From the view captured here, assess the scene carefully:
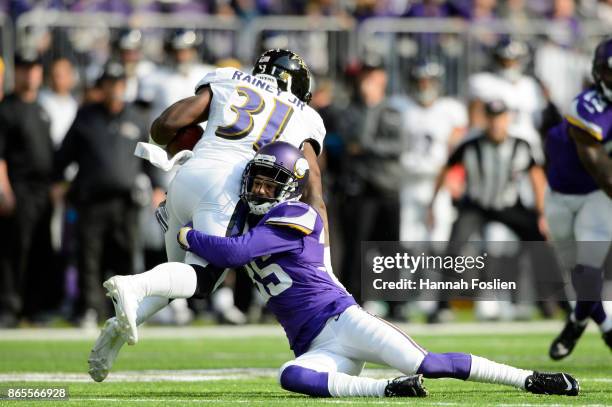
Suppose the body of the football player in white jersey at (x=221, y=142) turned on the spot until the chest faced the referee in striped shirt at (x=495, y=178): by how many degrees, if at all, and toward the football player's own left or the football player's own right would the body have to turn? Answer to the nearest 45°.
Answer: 0° — they already face them

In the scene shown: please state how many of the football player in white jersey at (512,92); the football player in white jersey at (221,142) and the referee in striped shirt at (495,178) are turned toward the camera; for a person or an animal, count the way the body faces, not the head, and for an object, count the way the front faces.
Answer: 2

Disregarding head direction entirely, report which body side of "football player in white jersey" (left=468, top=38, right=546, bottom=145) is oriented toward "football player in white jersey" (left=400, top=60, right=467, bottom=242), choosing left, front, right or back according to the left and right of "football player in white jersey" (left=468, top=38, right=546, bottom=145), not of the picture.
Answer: right

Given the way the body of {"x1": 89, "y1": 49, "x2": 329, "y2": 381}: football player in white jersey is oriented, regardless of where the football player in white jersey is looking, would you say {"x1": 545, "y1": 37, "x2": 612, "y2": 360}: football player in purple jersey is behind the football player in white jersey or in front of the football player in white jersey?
in front

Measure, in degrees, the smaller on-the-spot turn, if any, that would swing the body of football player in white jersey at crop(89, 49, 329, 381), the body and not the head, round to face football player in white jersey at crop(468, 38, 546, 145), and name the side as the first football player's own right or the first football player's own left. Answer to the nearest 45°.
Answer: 0° — they already face them

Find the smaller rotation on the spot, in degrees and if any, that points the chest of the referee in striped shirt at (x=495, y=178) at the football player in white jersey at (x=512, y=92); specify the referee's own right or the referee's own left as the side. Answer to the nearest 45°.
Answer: approximately 180°

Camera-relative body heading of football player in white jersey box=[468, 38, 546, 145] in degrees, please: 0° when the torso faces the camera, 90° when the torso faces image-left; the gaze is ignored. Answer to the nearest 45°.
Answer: approximately 0°

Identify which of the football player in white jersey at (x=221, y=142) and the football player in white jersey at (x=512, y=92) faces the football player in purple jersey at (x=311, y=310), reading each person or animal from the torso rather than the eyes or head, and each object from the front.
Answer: the football player in white jersey at (x=512, y=92)

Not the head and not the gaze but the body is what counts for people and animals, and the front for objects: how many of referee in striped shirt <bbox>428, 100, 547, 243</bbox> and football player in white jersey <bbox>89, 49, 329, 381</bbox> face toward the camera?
1

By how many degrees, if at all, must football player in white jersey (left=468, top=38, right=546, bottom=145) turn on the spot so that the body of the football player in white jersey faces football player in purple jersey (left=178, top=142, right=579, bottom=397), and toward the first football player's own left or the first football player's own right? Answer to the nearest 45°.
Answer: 0° — they already face them
